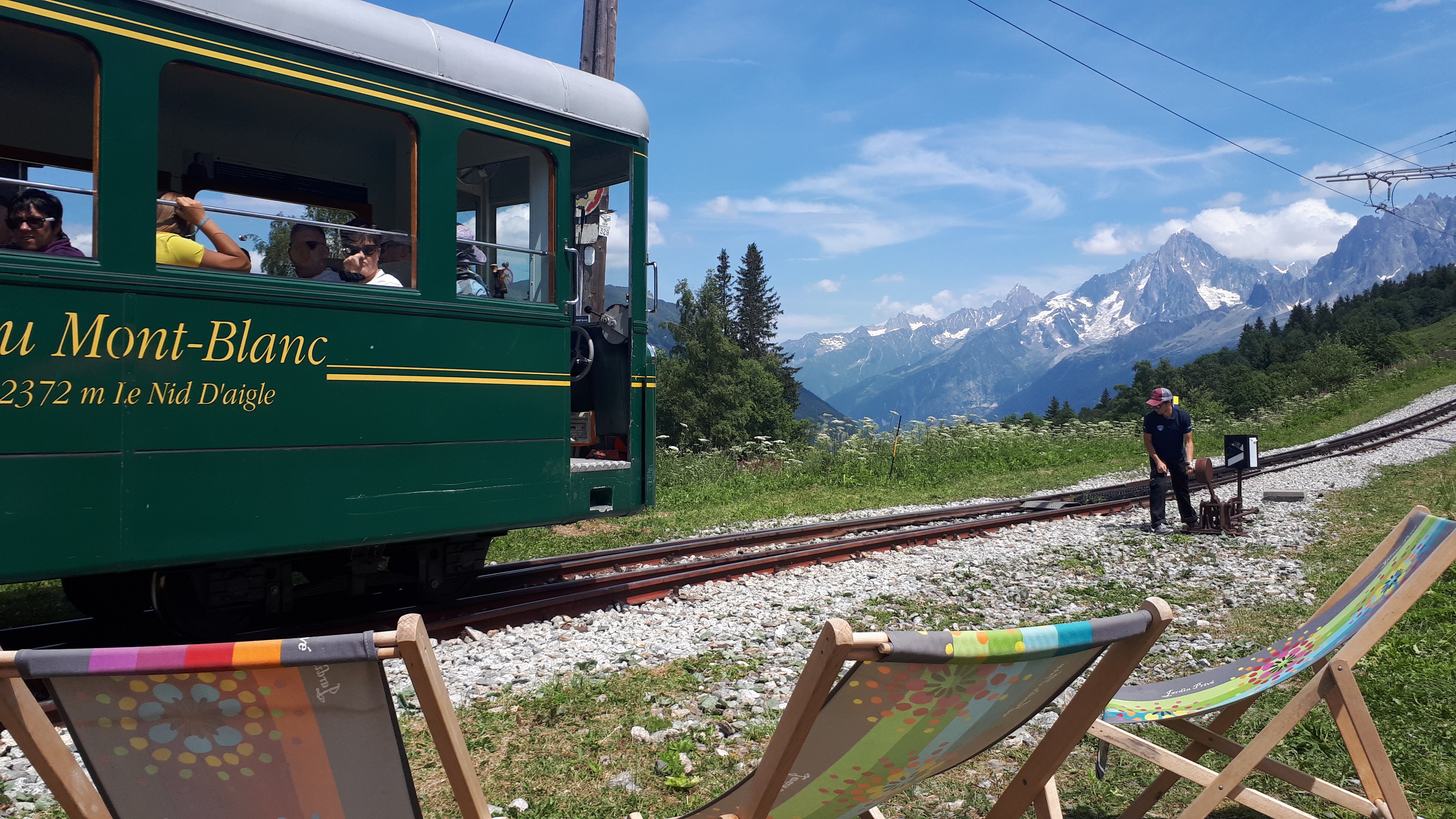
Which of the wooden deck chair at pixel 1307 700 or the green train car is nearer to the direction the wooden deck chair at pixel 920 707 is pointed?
the green train car

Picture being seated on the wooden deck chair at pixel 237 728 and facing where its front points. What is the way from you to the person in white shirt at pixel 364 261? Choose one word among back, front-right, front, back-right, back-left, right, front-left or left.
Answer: front

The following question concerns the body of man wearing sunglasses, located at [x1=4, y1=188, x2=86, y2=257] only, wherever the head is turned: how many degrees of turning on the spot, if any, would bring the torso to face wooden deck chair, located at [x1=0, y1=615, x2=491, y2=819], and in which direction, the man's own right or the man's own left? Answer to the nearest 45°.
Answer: approximately 45° to the man's own left

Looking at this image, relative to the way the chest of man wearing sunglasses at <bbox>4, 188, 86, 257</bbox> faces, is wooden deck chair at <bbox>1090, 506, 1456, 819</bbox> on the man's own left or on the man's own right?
on the man's own left

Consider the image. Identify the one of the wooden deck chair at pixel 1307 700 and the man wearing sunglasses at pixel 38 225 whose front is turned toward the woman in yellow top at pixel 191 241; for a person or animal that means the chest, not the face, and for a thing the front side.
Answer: the wooden deck chair

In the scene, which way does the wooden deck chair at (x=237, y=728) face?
away from the camera

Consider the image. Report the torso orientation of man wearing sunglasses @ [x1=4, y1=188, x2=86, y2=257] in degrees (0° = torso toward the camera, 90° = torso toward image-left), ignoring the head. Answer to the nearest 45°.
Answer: approximately 45°

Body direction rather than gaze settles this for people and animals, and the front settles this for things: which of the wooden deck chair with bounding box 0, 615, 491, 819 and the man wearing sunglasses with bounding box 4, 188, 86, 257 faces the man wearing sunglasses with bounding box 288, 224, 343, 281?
the wooden deck chair

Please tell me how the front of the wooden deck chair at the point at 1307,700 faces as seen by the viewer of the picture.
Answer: facing to the left of the viewer

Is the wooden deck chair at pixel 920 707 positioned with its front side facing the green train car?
yes

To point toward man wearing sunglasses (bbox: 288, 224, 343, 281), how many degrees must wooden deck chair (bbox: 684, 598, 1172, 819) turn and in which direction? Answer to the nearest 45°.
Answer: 0° — it already faces them

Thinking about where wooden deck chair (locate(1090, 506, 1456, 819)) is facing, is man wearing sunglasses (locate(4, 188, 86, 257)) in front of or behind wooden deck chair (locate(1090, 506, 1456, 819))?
in front

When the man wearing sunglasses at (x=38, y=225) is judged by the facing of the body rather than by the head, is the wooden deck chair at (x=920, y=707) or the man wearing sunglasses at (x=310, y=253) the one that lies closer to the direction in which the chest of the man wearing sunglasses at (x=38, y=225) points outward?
the wooden deck chair
